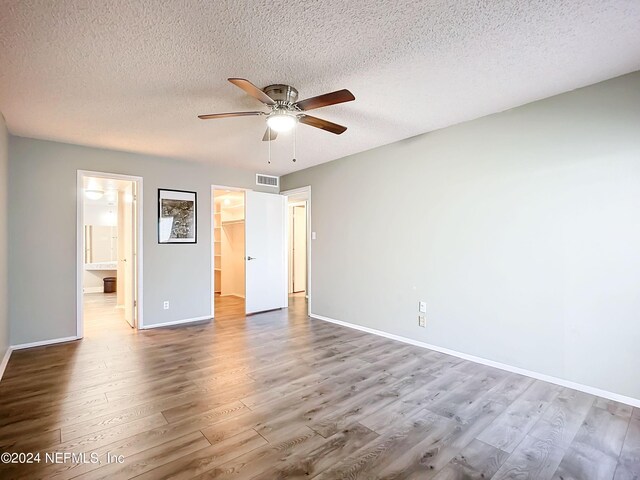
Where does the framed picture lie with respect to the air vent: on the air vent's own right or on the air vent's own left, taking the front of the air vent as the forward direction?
on the air vent's own right

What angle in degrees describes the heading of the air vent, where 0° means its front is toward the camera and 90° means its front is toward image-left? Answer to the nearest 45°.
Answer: approximately 315°

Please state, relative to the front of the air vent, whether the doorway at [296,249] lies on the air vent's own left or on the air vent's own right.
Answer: on the air vent's own left
